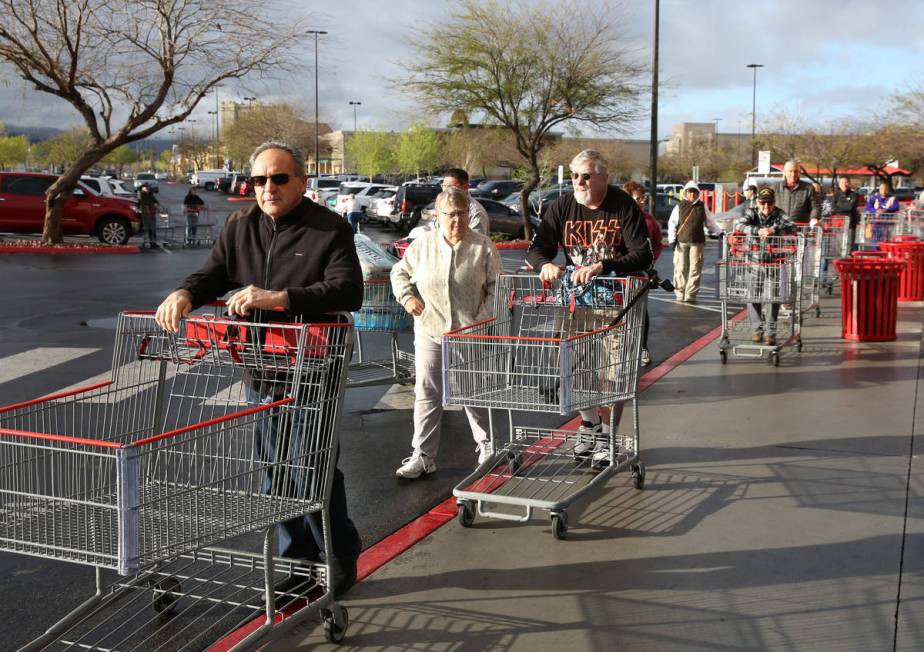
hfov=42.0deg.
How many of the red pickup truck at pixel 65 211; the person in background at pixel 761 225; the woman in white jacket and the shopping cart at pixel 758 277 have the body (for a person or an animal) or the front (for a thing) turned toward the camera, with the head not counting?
3

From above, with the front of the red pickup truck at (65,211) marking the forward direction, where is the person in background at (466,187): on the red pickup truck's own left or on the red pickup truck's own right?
on the red pickup truck's own right

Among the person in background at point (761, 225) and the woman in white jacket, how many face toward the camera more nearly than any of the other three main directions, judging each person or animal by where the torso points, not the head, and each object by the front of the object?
2

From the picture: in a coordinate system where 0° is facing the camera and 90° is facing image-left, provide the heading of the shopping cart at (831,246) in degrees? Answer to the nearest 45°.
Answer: approximately 45°

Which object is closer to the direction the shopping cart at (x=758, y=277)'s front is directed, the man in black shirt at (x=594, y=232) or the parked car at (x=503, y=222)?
the man in black shirt

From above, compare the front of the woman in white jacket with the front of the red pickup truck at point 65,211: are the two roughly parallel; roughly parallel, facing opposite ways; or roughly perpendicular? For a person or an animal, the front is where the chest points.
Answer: roughly perpendicular

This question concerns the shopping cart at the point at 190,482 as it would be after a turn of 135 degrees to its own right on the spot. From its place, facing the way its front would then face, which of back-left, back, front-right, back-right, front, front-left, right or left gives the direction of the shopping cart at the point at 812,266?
front-right
